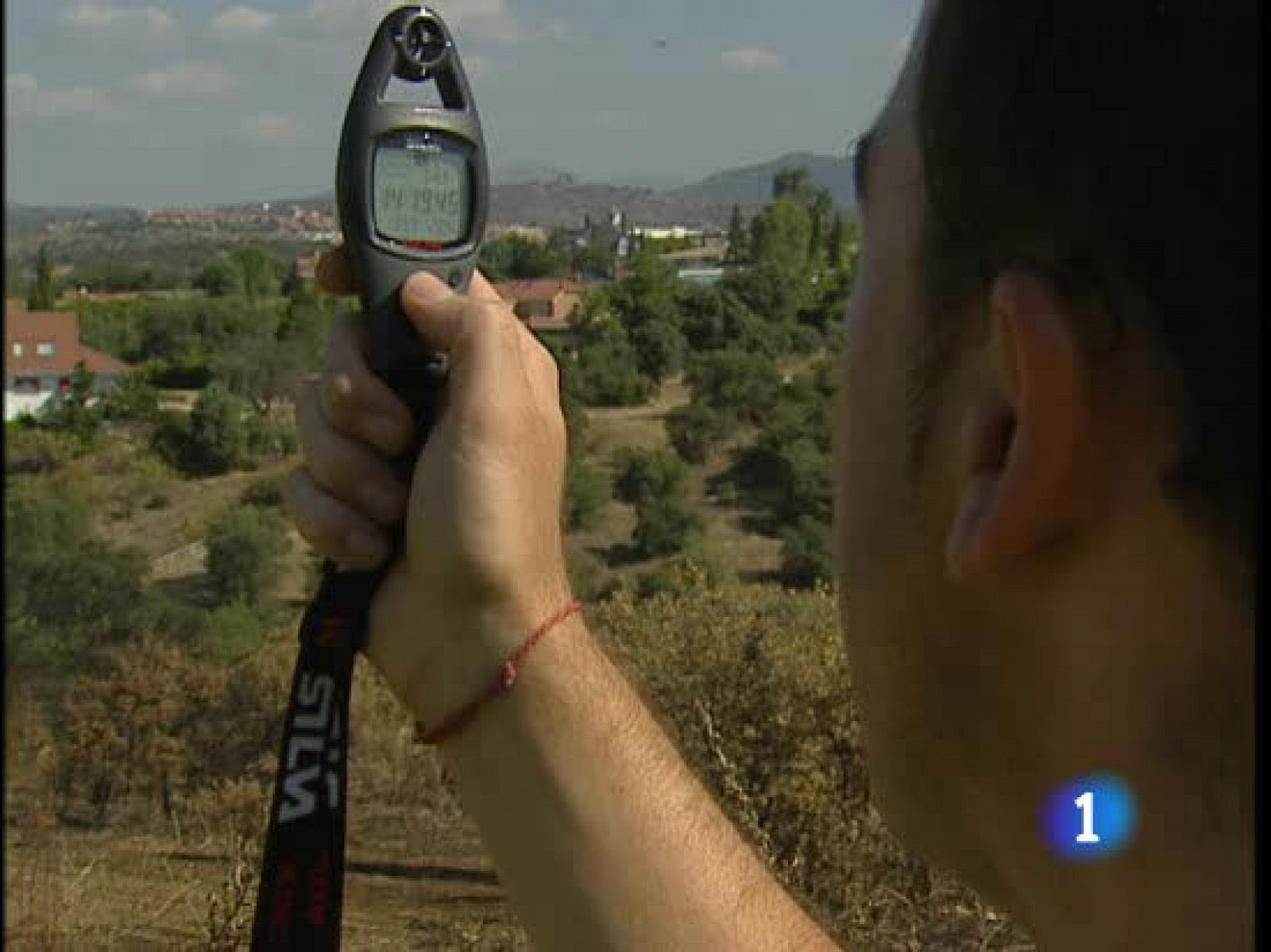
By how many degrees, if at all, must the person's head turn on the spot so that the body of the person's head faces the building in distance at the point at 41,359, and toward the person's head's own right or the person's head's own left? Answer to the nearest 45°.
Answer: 0° — they already face it

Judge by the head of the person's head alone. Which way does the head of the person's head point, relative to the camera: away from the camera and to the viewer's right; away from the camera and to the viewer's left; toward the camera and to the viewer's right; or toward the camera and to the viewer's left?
away from the camera and to the viewer's left

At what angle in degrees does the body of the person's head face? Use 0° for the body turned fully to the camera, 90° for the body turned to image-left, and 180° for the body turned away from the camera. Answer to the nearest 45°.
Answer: approximately 135°

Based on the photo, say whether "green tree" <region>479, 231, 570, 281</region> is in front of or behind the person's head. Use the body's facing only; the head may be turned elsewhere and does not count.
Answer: in front

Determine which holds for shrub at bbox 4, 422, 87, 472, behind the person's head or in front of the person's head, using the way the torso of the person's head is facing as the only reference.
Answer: in front

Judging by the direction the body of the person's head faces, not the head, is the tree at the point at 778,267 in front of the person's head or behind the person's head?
in front

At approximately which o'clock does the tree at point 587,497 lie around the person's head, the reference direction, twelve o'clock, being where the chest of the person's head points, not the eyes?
The tree is roughly at 1 o'clock from the person's head.
